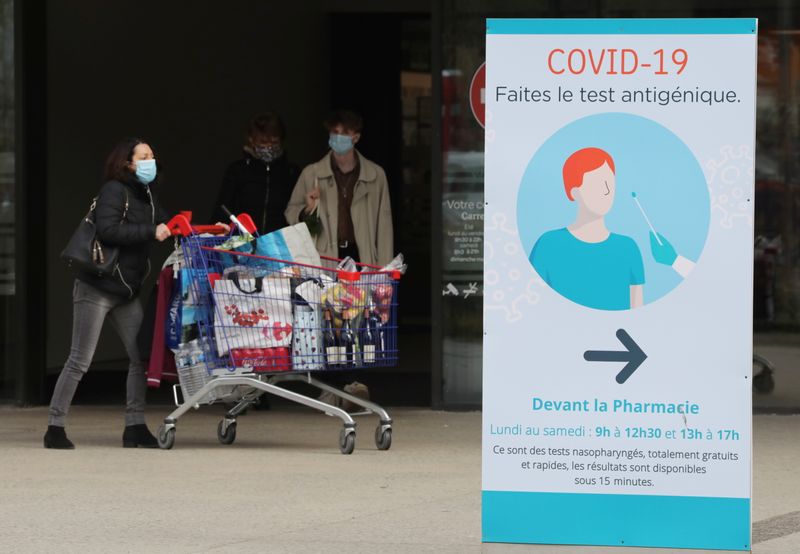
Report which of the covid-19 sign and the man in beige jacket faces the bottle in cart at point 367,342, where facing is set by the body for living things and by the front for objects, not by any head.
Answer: the man in beige jacket

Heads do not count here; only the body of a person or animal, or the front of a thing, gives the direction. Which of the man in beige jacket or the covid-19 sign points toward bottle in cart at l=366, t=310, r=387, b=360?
the man in beige jacket

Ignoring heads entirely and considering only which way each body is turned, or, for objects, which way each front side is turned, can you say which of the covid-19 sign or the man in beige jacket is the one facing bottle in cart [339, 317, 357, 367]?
the man in beige jacket

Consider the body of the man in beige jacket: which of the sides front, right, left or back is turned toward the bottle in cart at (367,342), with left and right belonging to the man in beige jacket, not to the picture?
front

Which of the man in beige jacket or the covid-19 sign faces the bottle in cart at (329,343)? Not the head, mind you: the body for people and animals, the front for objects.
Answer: the man in beige jacket

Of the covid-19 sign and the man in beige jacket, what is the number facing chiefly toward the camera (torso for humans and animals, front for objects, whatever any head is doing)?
2

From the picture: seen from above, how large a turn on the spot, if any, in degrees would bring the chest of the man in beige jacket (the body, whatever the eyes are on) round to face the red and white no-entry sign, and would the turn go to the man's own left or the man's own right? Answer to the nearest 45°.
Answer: approximately 90° to the man's own left

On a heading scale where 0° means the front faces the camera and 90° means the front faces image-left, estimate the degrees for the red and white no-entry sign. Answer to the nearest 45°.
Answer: approximately 0°

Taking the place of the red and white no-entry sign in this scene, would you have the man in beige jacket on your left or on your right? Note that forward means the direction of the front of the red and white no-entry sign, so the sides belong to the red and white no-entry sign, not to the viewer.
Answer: on your right

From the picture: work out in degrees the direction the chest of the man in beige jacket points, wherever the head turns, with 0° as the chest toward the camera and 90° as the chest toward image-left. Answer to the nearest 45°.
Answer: approximately 0°
